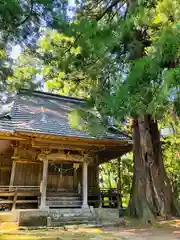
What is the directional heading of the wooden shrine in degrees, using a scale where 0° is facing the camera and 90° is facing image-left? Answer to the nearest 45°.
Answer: approximately 0°

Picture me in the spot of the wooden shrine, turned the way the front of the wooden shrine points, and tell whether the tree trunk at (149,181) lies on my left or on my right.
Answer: on my left
